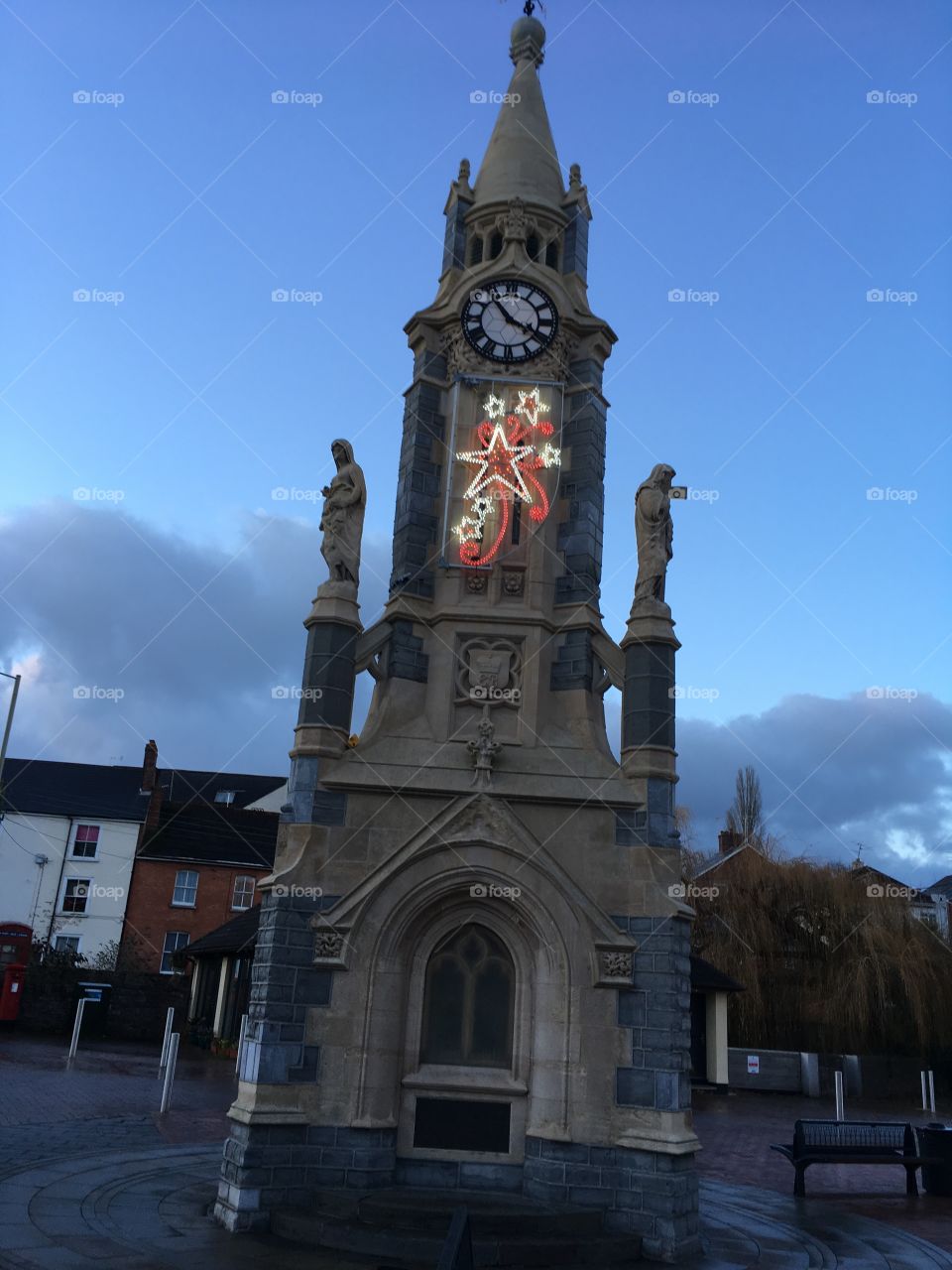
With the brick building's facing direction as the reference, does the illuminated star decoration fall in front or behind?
in front

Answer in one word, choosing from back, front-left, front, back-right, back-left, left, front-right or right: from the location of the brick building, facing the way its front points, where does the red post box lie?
front-right

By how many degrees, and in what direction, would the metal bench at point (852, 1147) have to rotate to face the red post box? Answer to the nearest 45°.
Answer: approximately 135° to its right

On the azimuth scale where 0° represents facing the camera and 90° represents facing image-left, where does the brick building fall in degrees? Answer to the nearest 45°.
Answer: approximately 0°

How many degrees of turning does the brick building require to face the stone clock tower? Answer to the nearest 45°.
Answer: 0° — it already faces it

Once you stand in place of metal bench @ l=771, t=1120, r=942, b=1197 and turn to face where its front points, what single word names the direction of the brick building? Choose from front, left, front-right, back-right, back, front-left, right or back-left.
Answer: back-right

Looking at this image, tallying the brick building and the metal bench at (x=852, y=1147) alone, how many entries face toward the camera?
2

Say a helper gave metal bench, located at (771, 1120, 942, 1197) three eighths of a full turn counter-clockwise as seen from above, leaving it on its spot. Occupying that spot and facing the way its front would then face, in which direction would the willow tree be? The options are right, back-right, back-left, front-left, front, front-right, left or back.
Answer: front-left

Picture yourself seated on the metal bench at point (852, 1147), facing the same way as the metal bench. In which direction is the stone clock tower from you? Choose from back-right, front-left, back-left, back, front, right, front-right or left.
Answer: front-right
